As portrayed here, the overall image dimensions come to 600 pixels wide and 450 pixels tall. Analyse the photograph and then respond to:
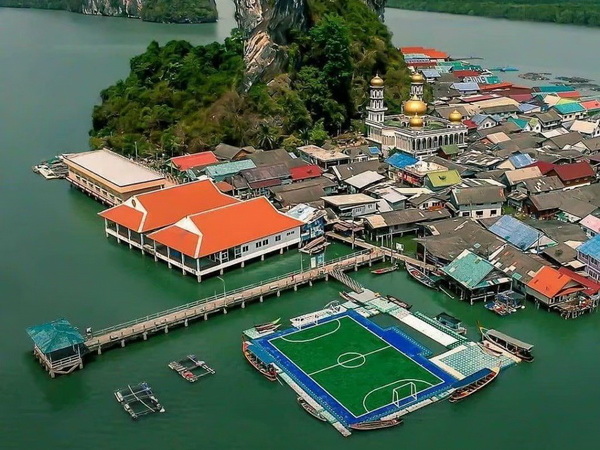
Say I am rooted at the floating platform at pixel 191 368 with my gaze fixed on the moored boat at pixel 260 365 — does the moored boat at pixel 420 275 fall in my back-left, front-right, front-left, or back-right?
front-left

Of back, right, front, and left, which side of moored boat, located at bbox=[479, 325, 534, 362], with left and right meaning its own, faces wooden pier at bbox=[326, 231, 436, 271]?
front

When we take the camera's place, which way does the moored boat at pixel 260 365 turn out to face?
facing away from the viewer and to the left of the viewer

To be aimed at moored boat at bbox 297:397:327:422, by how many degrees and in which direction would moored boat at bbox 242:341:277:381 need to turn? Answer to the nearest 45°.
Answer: approximately 180°

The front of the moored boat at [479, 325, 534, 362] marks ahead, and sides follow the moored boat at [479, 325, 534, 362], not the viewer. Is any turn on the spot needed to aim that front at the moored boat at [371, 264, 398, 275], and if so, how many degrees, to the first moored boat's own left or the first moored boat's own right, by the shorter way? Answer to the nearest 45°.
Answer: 0° — it already faces it

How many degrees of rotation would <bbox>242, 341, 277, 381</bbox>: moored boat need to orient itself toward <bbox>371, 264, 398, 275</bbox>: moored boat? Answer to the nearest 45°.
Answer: approximately 90° to its right

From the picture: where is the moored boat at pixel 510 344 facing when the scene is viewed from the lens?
facing away from the viewer and to the left of the viewer

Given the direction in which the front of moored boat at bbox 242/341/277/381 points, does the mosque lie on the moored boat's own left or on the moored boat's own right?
on the moored boat's own right
